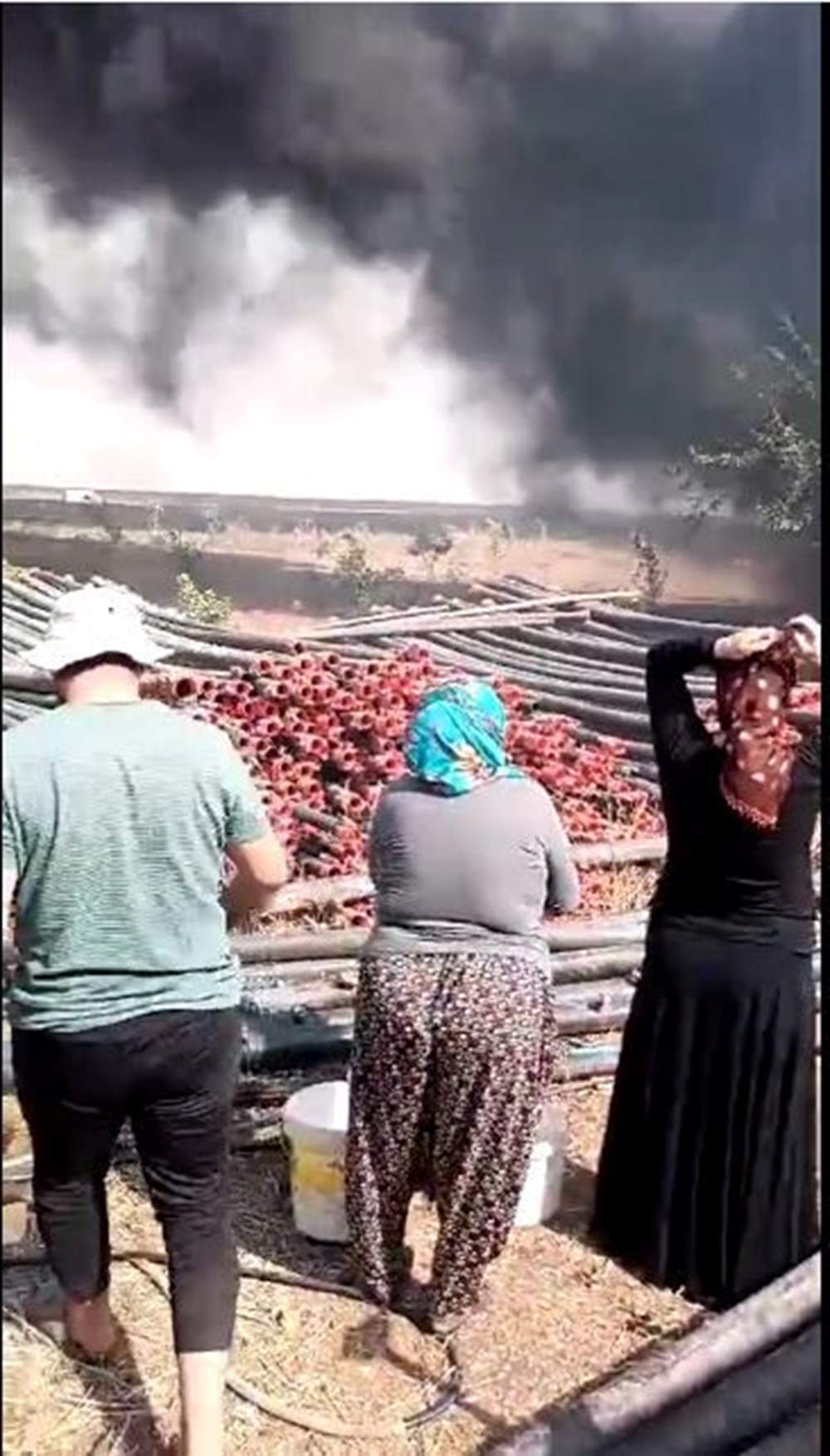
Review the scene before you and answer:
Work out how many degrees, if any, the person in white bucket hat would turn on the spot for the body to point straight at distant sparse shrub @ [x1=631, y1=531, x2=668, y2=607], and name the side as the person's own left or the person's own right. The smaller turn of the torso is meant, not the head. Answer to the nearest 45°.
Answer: approximately 45° to the person's own right

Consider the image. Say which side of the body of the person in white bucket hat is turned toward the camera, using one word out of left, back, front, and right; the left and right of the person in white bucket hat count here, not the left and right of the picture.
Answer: back

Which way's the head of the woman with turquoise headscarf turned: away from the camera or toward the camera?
away from the camera

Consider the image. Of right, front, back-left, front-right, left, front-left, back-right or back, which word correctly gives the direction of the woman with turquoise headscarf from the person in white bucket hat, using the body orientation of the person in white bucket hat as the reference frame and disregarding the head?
front-right

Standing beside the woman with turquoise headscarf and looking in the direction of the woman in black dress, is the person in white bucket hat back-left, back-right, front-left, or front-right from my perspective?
back-right

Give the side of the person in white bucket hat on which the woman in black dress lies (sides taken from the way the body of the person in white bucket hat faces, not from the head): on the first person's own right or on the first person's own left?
on the first person's own right

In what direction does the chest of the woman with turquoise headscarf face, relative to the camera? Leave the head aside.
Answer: away from the camera

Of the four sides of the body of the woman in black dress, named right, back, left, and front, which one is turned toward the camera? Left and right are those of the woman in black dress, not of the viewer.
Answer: back
